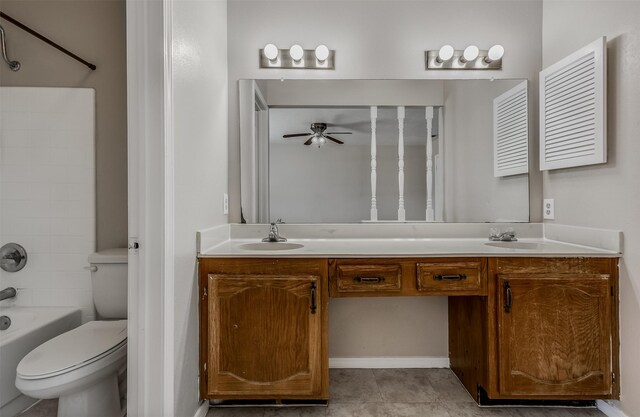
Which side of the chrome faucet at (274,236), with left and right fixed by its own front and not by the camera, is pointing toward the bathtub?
right

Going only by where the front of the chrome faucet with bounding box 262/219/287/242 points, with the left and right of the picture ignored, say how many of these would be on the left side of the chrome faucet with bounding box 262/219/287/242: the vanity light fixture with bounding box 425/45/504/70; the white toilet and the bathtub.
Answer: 1

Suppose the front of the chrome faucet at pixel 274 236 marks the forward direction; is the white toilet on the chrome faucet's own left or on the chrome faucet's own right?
on the chrome faucet's own right

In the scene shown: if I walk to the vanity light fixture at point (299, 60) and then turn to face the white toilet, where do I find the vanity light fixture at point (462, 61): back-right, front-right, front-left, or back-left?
back-left

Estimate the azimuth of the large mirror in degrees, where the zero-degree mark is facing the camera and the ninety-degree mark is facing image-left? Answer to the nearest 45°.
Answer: approximately 0°

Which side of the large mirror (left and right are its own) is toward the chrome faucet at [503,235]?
left
